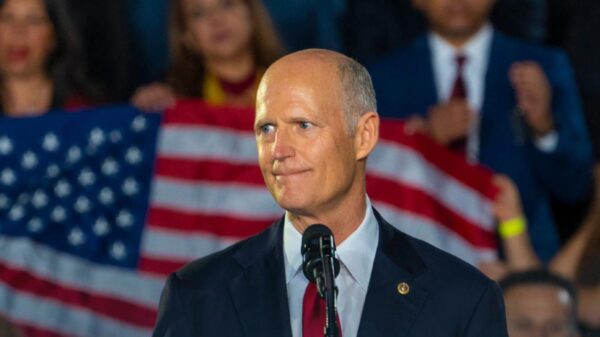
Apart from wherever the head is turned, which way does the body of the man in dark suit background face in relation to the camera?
toward the camera

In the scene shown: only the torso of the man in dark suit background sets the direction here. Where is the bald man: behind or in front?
in front

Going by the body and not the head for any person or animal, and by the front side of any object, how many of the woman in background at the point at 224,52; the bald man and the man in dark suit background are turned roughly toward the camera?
3

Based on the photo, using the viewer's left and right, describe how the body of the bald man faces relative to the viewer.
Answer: facing the viewer

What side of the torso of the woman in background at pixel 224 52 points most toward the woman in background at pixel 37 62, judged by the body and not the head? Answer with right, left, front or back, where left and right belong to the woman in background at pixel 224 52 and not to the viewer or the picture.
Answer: right

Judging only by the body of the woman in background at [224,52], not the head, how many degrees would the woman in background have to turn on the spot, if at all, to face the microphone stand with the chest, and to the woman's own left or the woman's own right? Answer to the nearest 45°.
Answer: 0° — they already face it

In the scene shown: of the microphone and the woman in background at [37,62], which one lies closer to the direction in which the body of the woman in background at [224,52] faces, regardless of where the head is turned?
the microphone

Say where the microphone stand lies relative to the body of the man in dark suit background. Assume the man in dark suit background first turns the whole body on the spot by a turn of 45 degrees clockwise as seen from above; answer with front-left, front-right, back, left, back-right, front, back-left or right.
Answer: front-left

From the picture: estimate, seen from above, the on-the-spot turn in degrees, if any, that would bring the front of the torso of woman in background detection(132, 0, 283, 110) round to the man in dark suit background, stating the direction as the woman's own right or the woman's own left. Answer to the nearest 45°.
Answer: approximately 90° to the woman's own left

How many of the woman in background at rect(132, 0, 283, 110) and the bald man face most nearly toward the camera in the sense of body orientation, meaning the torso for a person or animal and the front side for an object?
2

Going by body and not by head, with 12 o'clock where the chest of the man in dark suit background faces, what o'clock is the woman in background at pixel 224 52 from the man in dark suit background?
The woman in background is roughly at 3 o'clock from the man in dark suit background.

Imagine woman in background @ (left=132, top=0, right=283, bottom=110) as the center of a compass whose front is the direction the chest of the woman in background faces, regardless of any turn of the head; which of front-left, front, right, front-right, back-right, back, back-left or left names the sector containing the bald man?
front

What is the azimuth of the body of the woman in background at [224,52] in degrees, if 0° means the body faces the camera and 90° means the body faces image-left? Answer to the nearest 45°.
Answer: approximately 0°
